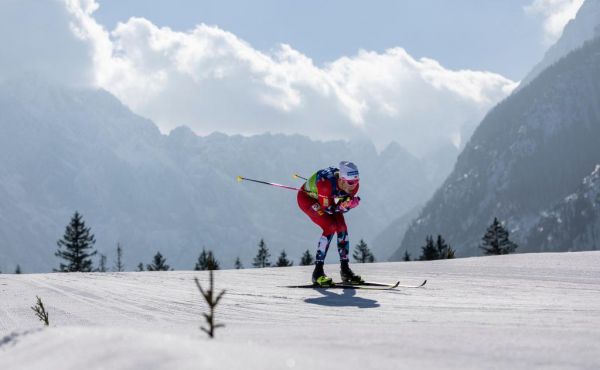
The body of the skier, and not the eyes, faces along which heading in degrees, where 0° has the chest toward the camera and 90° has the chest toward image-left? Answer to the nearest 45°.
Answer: approximately 315°

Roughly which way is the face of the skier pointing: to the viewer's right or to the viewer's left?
to the viewer's right
